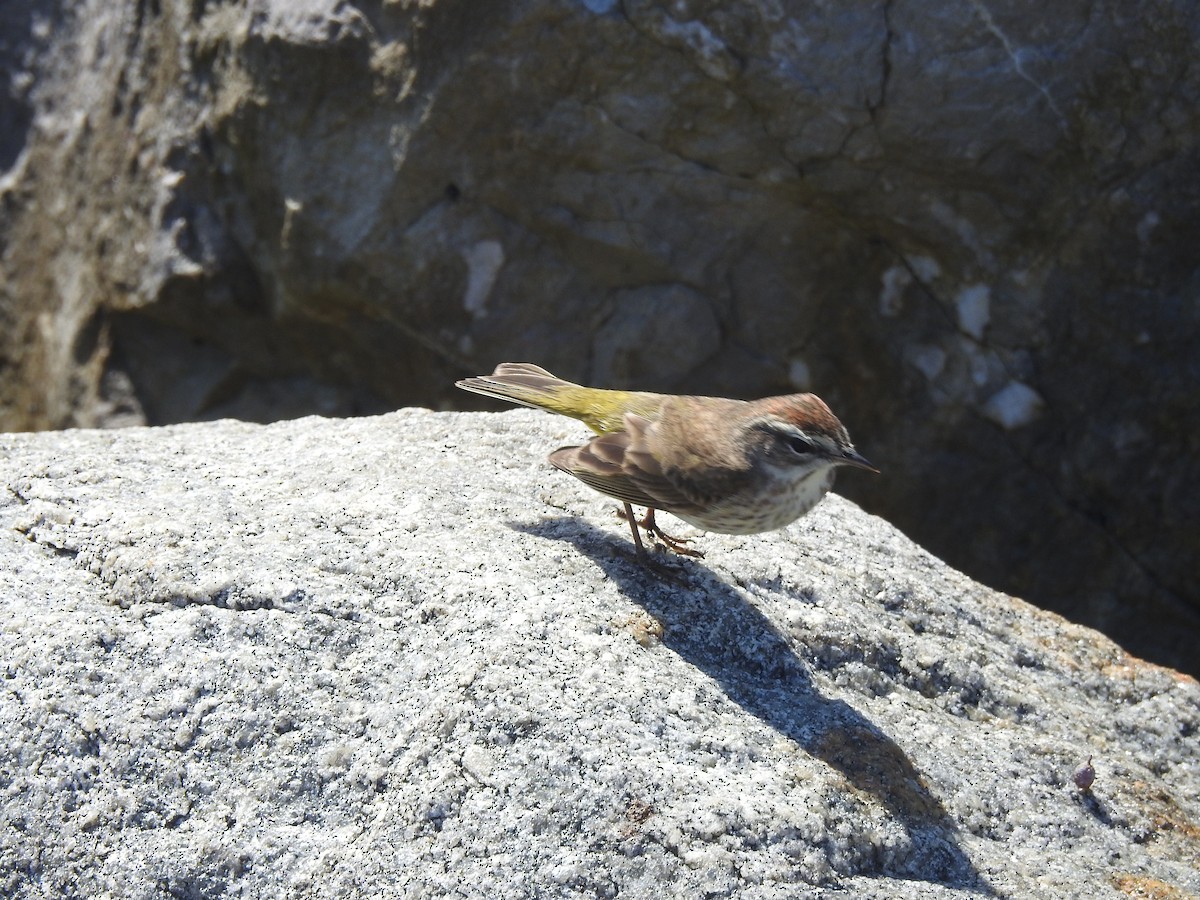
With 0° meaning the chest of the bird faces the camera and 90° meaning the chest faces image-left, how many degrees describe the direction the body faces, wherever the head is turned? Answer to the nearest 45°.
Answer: approximately 270°
